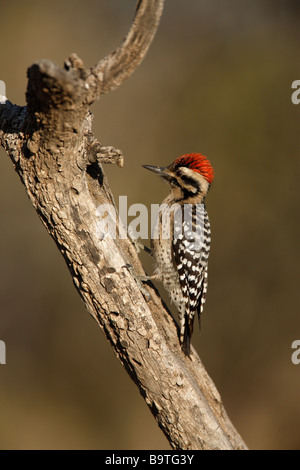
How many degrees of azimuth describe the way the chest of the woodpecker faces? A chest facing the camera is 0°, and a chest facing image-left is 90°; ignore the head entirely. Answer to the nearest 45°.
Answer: approximately 90°
